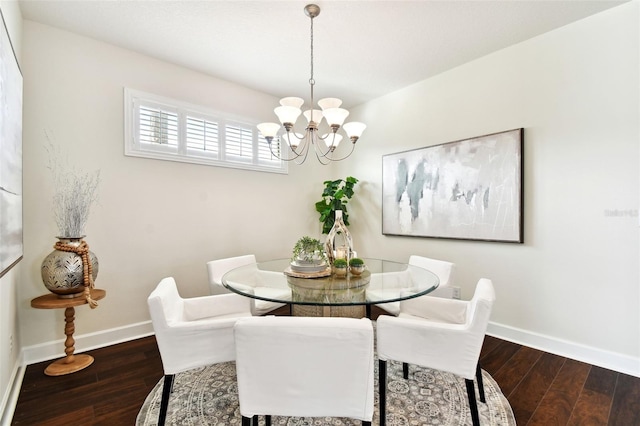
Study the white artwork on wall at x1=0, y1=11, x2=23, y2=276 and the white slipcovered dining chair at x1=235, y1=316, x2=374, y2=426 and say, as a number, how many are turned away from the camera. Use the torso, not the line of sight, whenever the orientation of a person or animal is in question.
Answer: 1

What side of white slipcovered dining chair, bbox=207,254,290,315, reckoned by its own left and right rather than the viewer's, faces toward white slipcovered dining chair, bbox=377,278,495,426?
front

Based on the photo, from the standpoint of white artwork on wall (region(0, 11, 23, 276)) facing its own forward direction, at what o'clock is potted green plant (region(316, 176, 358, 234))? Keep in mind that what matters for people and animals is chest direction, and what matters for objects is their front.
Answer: The potted green plant is roughly at 12 o'clock from the white artwork on wall.

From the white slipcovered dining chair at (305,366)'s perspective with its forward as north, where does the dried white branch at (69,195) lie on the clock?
The dried white branch is roughly at 10 o'clock from the white slipcovered dining chair.

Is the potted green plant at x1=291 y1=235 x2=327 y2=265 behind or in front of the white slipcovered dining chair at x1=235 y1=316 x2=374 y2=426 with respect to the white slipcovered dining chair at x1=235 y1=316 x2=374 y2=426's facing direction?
in front

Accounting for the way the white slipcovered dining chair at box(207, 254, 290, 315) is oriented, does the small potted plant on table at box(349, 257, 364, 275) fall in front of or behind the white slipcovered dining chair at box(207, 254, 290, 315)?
in front

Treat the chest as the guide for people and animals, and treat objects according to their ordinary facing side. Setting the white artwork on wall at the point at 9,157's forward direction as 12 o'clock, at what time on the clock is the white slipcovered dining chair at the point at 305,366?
The white slipcovered dining chair is roughly at 2 o'clock from the white artwork on wall.

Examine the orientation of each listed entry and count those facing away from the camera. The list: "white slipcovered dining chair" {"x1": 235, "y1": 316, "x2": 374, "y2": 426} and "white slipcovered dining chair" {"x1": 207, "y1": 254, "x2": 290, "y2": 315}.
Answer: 1

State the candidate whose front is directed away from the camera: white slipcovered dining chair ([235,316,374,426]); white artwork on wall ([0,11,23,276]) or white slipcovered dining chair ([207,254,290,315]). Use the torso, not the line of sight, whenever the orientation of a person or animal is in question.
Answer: white slipcovered dining chair ([235,316,374,426])

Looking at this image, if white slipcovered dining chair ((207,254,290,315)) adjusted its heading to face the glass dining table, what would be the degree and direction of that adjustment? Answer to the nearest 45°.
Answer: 0° — it already faces it

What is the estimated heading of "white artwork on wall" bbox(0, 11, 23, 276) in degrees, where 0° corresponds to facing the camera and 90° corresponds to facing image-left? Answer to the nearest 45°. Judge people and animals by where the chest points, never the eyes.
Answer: approximately 270°

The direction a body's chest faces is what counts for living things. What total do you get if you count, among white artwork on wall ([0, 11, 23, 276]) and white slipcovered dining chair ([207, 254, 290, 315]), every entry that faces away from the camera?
0

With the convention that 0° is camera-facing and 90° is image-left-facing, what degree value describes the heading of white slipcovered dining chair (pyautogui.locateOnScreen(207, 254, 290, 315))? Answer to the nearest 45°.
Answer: approximately 315°

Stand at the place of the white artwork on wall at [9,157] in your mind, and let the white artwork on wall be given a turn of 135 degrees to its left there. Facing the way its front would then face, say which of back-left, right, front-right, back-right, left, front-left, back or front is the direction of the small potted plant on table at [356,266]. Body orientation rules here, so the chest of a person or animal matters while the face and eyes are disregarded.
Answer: back

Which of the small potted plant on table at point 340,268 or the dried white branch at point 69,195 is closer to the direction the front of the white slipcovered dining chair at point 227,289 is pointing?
the small potted plant on table

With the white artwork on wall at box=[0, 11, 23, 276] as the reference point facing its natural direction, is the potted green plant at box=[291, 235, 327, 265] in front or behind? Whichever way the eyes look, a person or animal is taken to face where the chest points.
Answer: in front

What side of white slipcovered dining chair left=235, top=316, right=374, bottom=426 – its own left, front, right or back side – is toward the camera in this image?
back
